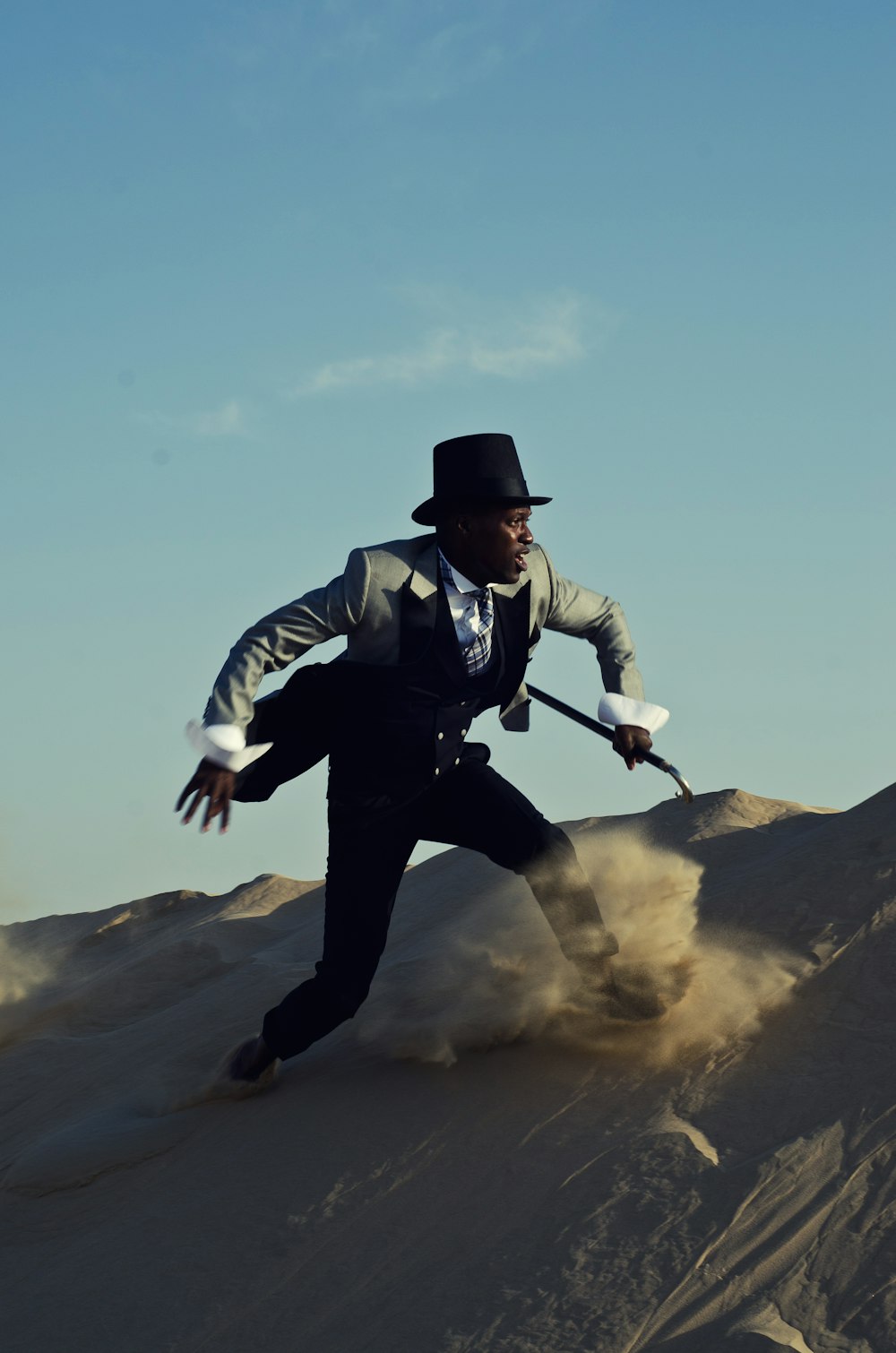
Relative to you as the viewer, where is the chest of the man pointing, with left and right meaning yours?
facing the viewer and to the right of the viewer
